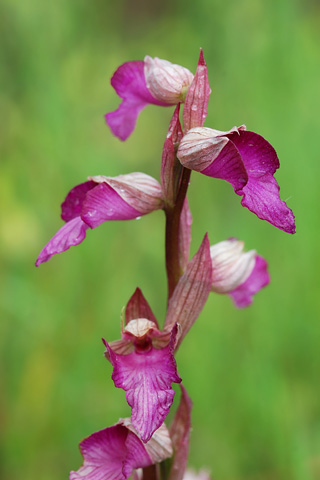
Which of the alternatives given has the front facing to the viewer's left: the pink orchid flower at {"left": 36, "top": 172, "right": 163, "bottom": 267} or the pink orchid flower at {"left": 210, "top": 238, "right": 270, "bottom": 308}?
the pink orchid flower at {"left": 36, "top": 172, "right": 163, "bottom": 267}

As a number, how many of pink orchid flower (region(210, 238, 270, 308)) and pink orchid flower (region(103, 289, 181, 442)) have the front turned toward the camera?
1

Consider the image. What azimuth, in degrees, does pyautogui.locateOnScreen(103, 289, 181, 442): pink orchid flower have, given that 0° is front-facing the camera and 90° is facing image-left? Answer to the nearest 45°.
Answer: approximately 0°

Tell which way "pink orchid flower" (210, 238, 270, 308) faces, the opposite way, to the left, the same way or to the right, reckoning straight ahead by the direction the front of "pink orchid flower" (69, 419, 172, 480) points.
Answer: the opposite way

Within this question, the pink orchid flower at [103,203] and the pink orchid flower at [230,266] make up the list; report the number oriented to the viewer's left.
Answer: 1

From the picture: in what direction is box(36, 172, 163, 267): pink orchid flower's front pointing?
to the viewer's left
